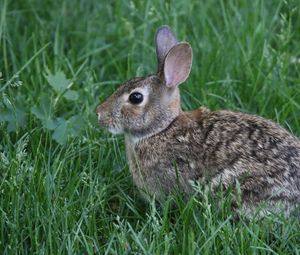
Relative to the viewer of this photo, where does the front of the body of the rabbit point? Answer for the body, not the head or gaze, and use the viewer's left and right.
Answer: facing to the left of the viewer

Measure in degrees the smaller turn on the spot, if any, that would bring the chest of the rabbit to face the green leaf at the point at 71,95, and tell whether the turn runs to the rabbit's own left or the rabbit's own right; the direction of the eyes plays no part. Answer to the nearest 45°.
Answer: approximately 45° to the rabbit's own right

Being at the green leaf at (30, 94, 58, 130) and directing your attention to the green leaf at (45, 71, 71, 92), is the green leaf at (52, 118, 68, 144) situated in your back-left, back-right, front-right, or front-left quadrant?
back-right

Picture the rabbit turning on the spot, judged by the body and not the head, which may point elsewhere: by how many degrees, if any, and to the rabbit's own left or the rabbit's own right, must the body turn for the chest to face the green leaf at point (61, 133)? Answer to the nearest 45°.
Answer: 0° — it already faces it

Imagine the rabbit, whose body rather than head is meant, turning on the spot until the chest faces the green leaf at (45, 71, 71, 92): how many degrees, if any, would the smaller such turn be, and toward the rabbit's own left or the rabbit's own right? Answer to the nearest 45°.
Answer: approximately 45° to the rabbit's own right
